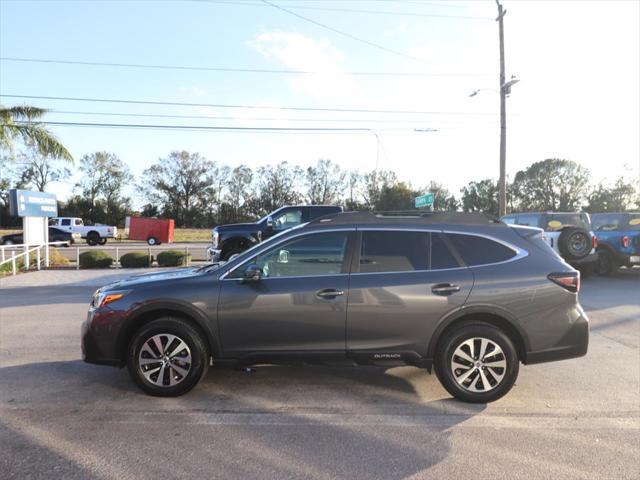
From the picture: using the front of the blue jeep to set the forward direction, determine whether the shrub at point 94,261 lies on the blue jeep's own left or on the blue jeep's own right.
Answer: on the blue jeep's own left

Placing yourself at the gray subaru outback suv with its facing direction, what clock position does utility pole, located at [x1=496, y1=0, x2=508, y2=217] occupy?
The utility pole is roughly at 4 o'clock from the gray subaru outback suv.

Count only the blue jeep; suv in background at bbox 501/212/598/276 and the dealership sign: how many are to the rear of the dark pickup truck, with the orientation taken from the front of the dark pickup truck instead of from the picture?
2

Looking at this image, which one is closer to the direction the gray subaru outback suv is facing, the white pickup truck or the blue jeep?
the white pickup truck

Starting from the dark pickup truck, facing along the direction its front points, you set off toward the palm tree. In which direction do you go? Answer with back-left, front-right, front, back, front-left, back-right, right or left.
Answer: front-right

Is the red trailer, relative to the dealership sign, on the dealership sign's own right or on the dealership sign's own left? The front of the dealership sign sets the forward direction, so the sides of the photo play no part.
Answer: on the dealership sign's own left

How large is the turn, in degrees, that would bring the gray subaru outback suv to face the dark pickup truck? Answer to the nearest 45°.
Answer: approximately 90° to its right

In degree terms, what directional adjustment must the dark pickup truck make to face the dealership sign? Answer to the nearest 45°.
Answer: approximately 45° to its right

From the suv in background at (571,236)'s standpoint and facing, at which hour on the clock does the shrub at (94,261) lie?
The shrub is roughly at 10 o'clock from the suv in background.

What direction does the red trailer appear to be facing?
to the viewer's left

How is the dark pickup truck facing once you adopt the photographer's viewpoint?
facing to the left of the viewer

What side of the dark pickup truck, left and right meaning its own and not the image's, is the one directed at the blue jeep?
back

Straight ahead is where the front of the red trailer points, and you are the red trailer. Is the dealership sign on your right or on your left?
on your left
